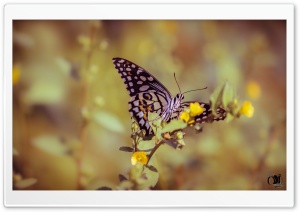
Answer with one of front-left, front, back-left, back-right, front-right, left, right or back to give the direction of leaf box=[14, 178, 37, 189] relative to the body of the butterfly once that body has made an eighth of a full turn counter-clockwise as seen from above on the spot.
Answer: back-left

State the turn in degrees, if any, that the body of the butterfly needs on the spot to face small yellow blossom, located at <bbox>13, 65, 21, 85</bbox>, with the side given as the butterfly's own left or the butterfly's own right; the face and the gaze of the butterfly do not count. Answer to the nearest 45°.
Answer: approximately 180°

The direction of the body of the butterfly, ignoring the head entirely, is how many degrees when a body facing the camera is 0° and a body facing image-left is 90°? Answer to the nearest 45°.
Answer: approximately 270°
